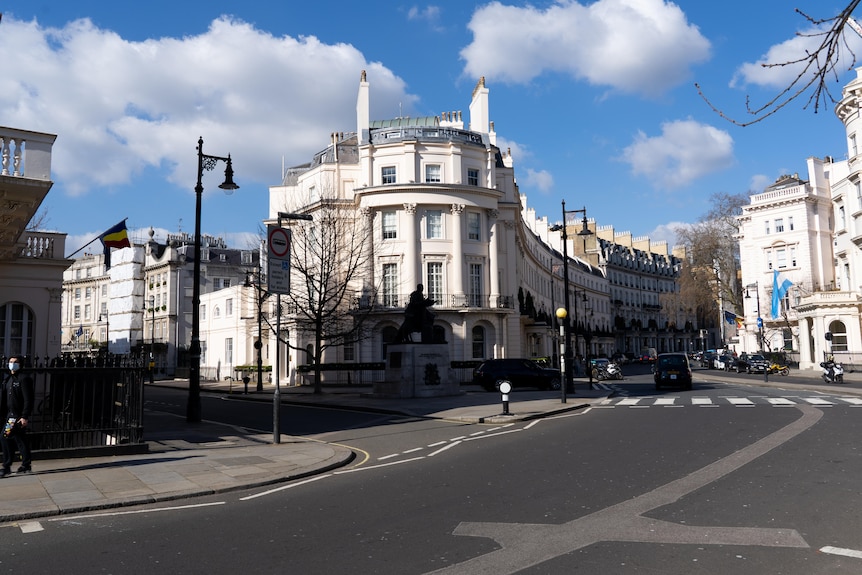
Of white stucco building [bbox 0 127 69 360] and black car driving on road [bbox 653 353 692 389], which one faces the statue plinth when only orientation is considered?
the white stucco building

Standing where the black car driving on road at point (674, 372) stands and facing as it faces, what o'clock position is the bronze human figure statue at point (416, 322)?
The bronze human figure statue is roughly at 8 o'clock from the black car driving on road.

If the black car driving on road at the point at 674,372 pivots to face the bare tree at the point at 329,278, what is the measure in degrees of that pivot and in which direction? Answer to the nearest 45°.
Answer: approximately 90° to its left

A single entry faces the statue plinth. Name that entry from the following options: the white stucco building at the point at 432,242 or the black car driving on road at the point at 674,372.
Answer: the white stucco building

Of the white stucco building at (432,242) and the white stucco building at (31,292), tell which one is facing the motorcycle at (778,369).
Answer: the white stucco building at (31,292)

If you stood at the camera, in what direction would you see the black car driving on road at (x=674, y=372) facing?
facing away from the viewer

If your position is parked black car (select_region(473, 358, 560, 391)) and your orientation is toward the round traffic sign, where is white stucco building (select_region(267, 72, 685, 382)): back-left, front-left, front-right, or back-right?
back-right

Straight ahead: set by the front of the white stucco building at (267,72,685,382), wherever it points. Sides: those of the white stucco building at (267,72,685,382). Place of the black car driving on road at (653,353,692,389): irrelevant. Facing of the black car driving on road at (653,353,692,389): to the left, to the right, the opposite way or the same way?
the opposite way

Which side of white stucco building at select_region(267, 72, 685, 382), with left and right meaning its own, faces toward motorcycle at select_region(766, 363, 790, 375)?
left
